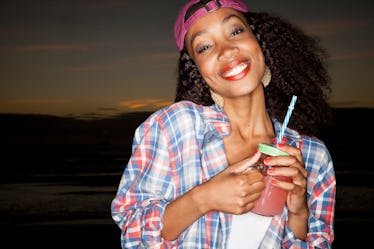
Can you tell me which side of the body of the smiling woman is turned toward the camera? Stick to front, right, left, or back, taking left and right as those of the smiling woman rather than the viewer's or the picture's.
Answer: front

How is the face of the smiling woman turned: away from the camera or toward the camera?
toward the camera
